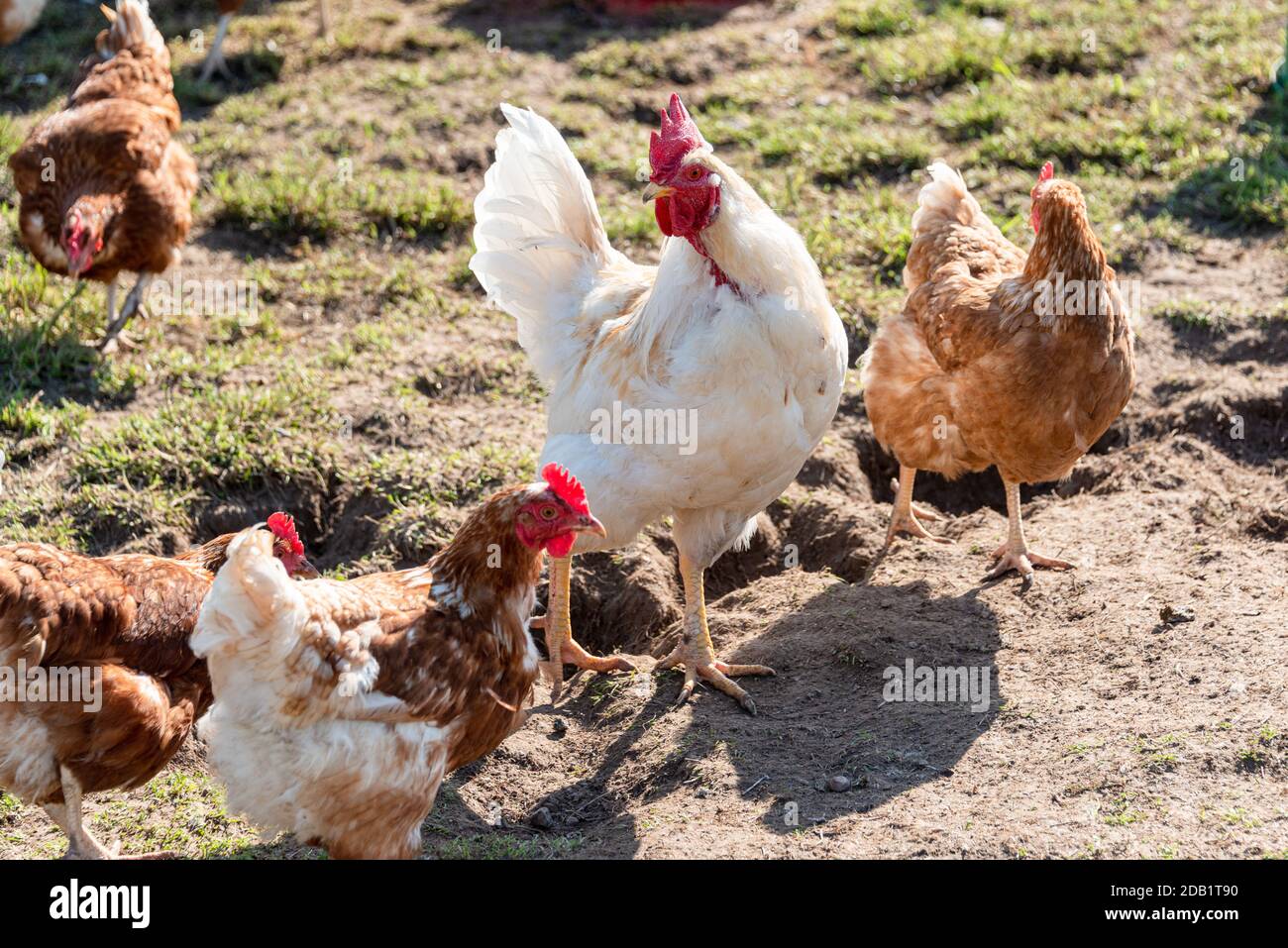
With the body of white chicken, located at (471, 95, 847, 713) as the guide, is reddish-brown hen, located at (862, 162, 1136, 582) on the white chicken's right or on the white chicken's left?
on the white chicken's left

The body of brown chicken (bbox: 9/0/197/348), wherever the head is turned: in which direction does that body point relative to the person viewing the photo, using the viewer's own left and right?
facing the viewer

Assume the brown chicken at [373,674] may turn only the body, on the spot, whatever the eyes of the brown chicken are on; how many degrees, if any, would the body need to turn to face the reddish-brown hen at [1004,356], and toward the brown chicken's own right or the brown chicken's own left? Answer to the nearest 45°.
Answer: approximately 45° to the brown chicken's own left

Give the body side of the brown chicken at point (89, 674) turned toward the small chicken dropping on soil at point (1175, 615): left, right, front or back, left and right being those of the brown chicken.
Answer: front

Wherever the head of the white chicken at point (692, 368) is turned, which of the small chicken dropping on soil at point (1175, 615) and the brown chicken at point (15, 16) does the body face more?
the small chicken dropping on soil

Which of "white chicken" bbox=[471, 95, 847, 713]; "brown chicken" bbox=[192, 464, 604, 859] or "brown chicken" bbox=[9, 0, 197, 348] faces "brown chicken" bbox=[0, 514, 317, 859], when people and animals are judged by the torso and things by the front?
"brown chicken" bbox=[9, 0, 197, 348]

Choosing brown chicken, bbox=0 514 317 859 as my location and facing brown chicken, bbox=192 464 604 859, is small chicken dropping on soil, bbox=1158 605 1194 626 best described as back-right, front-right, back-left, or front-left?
front-left

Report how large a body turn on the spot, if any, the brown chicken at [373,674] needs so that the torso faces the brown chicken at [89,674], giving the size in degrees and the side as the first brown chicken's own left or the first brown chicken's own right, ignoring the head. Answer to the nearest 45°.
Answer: approximately 135° to the first brown chicken's own left

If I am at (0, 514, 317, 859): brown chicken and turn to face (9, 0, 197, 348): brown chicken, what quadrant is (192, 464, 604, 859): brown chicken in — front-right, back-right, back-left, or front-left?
back-right

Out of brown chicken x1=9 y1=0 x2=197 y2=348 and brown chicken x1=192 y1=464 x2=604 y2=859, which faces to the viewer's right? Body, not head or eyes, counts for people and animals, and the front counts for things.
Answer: brown chicken x1=192 y1=464 x2=604 y2=859

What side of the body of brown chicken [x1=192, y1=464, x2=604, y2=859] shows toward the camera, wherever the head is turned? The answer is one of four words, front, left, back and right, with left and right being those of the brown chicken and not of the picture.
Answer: right

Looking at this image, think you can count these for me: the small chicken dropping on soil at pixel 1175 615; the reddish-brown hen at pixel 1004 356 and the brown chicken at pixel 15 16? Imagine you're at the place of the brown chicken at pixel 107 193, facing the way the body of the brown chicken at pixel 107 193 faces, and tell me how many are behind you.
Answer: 1

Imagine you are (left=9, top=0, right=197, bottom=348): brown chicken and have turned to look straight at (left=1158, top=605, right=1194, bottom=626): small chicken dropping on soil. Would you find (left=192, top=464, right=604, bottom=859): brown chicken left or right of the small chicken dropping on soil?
right

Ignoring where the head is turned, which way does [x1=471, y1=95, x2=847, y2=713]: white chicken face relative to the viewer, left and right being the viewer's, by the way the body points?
facing the viewer and to the right of the viewer

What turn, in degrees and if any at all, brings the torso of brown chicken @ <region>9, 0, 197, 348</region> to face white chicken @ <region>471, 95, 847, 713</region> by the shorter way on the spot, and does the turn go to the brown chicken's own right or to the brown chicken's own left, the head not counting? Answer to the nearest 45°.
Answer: approximately 45° to the brown chicken's own left

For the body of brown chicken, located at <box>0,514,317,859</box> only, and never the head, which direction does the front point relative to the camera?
to the viewer's right

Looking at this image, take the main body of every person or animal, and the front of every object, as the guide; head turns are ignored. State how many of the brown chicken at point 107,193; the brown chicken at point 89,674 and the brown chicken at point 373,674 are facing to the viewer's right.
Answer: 2
